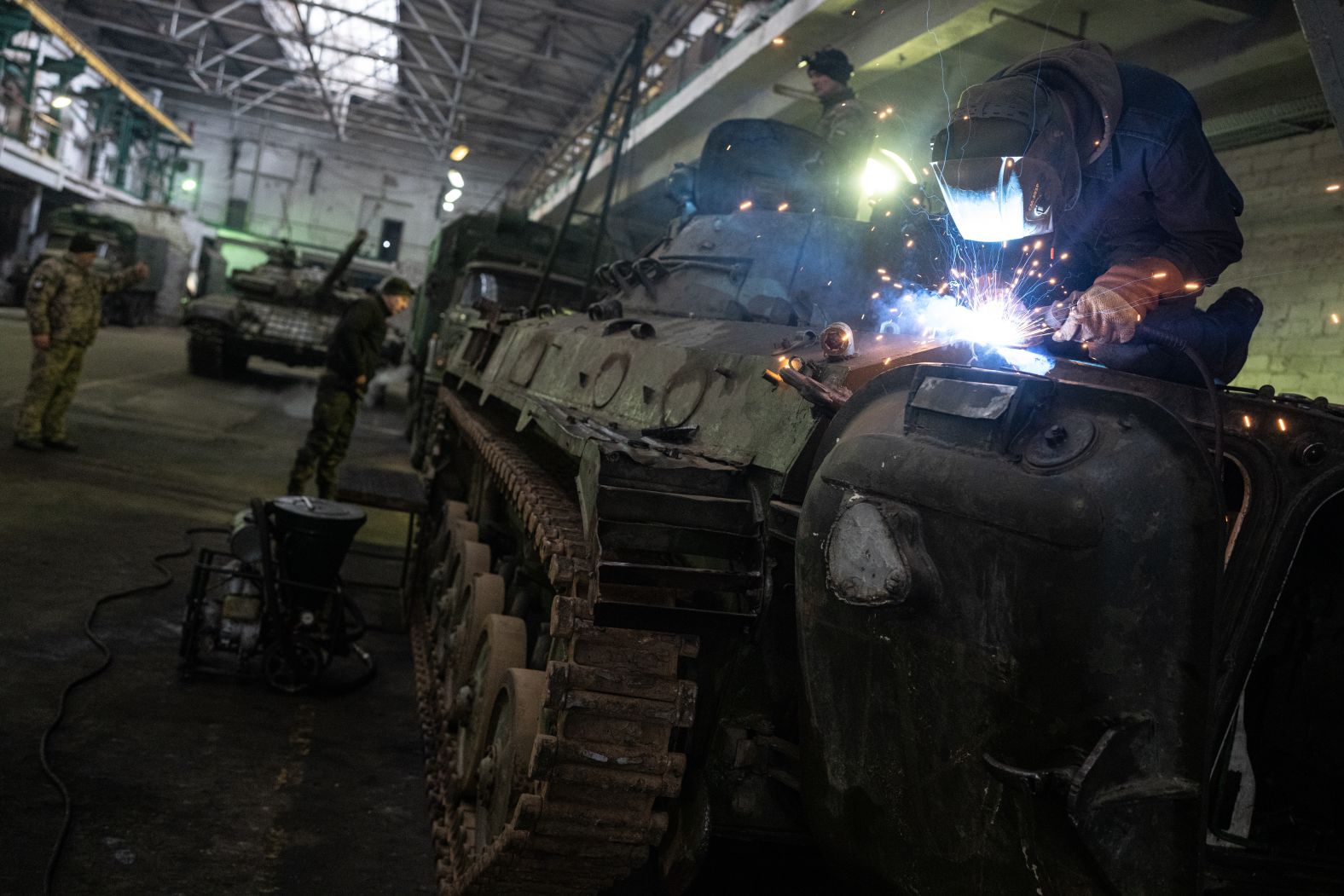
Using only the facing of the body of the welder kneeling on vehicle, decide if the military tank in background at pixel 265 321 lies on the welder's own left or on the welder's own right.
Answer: on the welder's own right

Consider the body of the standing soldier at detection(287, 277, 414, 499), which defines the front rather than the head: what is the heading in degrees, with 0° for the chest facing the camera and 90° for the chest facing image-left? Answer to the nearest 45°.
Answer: approximately 270°

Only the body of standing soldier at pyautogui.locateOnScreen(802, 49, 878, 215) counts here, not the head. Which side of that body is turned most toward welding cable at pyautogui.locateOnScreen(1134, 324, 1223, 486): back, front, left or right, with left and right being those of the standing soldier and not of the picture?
left

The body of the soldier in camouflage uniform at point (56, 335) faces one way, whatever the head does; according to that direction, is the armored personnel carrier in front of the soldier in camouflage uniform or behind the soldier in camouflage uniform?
in front

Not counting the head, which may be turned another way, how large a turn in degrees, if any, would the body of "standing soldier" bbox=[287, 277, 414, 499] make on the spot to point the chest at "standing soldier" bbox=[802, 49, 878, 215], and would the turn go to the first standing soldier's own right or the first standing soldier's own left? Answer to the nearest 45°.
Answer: approximately 45° to the first standing soldier's own right
